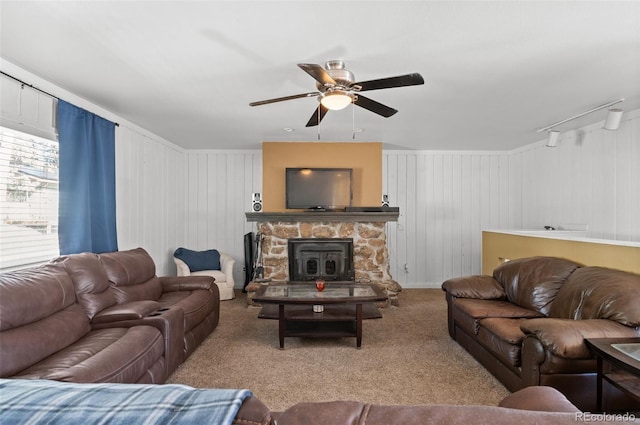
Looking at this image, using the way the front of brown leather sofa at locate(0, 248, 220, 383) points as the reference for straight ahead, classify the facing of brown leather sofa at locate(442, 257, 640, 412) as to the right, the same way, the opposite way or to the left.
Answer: the opposite way

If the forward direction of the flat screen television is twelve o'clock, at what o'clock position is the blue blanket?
The blue blanket is roughly at 12 o'clock from the flat screen television.

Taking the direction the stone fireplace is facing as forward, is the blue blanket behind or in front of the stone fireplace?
in front

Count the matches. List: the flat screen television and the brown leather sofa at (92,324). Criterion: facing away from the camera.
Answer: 0

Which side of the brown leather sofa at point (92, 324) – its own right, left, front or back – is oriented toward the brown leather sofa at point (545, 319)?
front

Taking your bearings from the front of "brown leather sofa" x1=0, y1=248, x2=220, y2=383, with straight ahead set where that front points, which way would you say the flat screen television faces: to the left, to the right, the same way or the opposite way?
to the right

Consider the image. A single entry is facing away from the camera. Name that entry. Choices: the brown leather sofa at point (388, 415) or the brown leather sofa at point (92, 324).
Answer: the brown leather sofa at point (388, 415)

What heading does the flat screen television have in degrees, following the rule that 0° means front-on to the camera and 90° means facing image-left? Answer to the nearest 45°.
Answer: approximately 0°

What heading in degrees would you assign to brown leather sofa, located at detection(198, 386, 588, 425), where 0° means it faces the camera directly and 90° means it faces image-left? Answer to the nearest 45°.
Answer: approximately 180°

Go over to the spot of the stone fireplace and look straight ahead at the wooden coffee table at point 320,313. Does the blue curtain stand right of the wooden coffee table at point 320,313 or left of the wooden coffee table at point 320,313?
right

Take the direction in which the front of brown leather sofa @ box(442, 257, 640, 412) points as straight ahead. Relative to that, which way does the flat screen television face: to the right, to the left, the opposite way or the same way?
to the left

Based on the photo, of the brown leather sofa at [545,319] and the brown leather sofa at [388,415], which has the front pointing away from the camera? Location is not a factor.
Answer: the brown leather sofa at [388,415]

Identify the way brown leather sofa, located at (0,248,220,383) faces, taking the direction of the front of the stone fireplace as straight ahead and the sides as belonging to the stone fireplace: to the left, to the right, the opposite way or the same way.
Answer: to the left

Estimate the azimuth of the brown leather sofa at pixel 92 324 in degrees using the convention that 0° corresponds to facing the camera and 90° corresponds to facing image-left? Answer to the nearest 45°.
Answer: approximately 315°

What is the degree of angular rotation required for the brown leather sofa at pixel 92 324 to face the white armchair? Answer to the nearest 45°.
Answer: approximately 90° to its left

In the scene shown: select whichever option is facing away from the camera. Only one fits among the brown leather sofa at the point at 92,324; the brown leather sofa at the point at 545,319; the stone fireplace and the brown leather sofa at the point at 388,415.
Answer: the brown leather sofa at the point at 388,415

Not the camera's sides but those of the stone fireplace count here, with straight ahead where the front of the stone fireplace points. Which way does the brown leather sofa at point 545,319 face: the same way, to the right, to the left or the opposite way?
to the right
